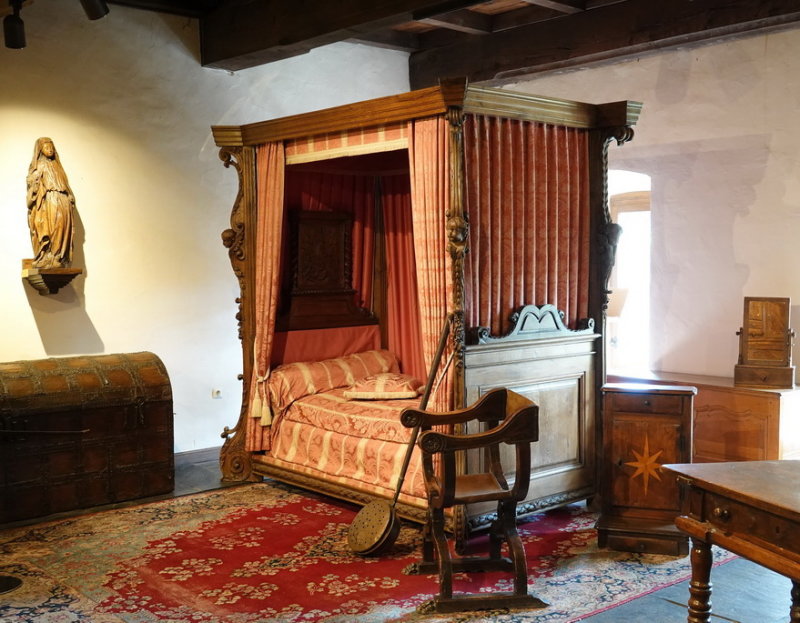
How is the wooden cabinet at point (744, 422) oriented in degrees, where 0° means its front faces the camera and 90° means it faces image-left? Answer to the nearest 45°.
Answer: approximately 45°

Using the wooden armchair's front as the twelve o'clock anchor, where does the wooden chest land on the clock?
The wooden chest is roughly at 1 o'clock from the wooden armchair.

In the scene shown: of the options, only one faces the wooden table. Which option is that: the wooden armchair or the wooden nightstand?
the wooden nightstand

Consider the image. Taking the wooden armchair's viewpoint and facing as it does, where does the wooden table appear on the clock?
The wooden table is roughly at 8 o'clock from the wooden armchair.

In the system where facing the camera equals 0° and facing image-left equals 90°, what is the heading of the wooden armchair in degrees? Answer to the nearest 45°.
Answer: approximately 90°

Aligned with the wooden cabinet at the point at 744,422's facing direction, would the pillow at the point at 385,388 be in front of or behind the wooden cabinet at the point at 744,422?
in front

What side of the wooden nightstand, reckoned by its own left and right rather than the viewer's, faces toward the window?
back

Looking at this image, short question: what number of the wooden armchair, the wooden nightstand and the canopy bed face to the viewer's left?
1

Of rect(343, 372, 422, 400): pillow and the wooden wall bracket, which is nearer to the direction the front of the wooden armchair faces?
the wooden wall bracket

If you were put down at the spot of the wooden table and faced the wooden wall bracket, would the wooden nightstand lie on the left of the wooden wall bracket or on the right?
right
